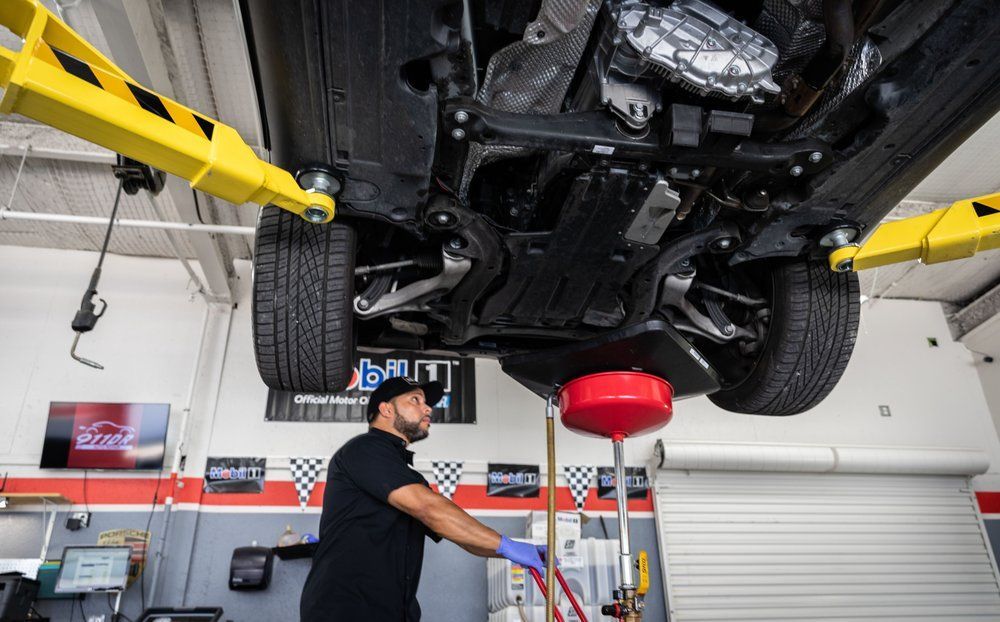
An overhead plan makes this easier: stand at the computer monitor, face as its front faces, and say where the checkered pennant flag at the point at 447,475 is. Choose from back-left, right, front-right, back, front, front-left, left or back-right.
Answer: left

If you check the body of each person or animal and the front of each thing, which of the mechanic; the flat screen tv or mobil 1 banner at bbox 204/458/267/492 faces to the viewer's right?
the mechanic

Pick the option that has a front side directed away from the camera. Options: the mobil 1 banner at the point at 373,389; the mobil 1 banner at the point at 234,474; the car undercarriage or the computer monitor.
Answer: the car undercarriage

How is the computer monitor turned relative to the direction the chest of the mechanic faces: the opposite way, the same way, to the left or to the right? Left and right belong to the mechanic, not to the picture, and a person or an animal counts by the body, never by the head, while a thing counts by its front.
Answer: to the right

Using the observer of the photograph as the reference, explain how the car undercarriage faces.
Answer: facing away from the viewer

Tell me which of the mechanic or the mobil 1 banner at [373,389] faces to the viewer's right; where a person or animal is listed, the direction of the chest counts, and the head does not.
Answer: the mechanic

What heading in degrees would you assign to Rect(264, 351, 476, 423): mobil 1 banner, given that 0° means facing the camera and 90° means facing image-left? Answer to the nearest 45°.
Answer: approximately 0°

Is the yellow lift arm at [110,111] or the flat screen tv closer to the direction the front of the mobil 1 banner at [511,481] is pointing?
the yellow lift arm

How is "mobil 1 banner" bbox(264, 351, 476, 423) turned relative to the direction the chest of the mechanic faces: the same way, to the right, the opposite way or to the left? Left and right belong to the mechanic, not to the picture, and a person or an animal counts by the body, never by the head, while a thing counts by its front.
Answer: to the right

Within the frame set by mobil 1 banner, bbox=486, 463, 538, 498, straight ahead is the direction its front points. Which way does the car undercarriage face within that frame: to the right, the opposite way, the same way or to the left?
the opposite way

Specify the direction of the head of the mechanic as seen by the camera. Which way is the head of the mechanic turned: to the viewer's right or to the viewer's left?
to the viewer's right
